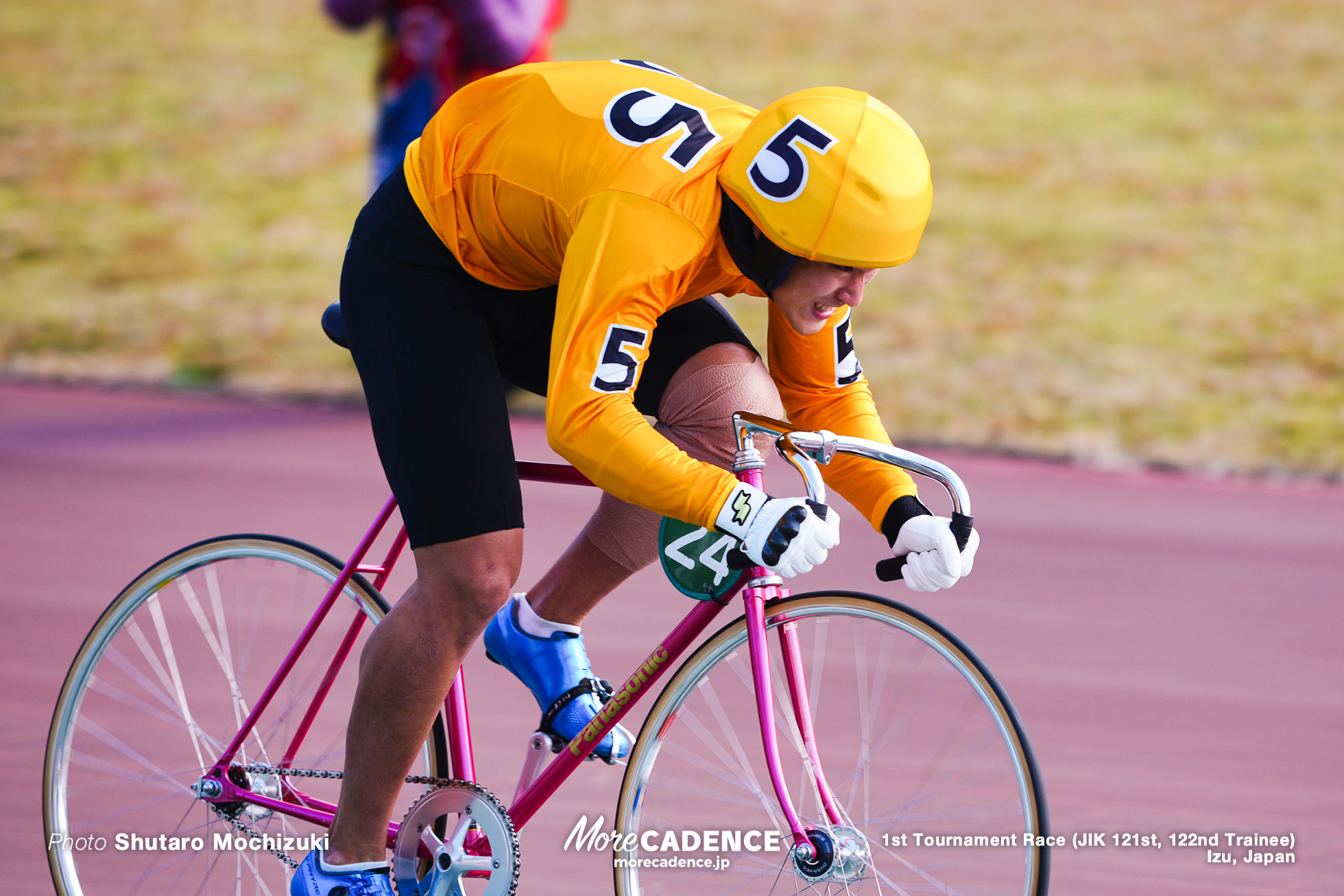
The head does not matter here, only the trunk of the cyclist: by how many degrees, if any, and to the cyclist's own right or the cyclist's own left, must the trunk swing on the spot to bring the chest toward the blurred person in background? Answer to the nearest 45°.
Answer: approximately 135° to the cyclist's own left

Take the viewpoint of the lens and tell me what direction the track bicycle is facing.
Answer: facing the viewer and to the right of the viewer
